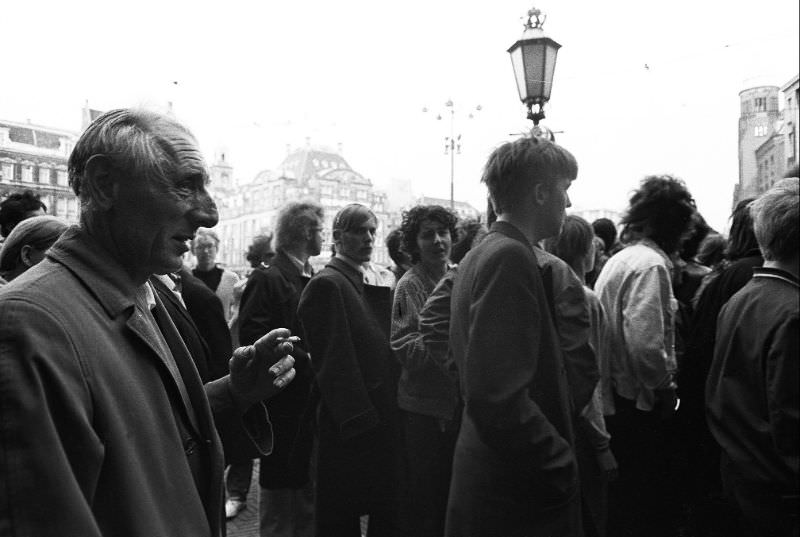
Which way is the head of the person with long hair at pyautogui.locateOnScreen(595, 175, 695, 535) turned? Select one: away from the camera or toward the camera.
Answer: away from the camera

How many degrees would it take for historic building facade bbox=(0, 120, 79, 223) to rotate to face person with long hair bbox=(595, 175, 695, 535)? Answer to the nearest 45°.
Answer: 0° — it already faces them

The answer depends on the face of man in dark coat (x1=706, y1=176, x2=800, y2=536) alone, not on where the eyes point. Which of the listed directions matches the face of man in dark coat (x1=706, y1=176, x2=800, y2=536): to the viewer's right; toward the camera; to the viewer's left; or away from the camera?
away from the camera

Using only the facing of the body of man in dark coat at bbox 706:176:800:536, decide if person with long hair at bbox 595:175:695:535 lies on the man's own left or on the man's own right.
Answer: on the man's own left

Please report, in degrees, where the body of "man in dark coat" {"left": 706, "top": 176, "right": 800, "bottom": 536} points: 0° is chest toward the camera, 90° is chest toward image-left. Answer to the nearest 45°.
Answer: approximately 225°

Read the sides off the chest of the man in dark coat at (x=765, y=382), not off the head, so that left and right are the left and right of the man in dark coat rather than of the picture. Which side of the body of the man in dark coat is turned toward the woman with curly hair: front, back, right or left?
left

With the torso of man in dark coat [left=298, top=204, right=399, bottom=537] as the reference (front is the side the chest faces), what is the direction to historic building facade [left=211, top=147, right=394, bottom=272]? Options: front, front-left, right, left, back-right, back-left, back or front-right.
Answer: back-left

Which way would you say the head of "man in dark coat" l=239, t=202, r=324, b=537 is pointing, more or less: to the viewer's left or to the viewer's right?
to the viewer's right
